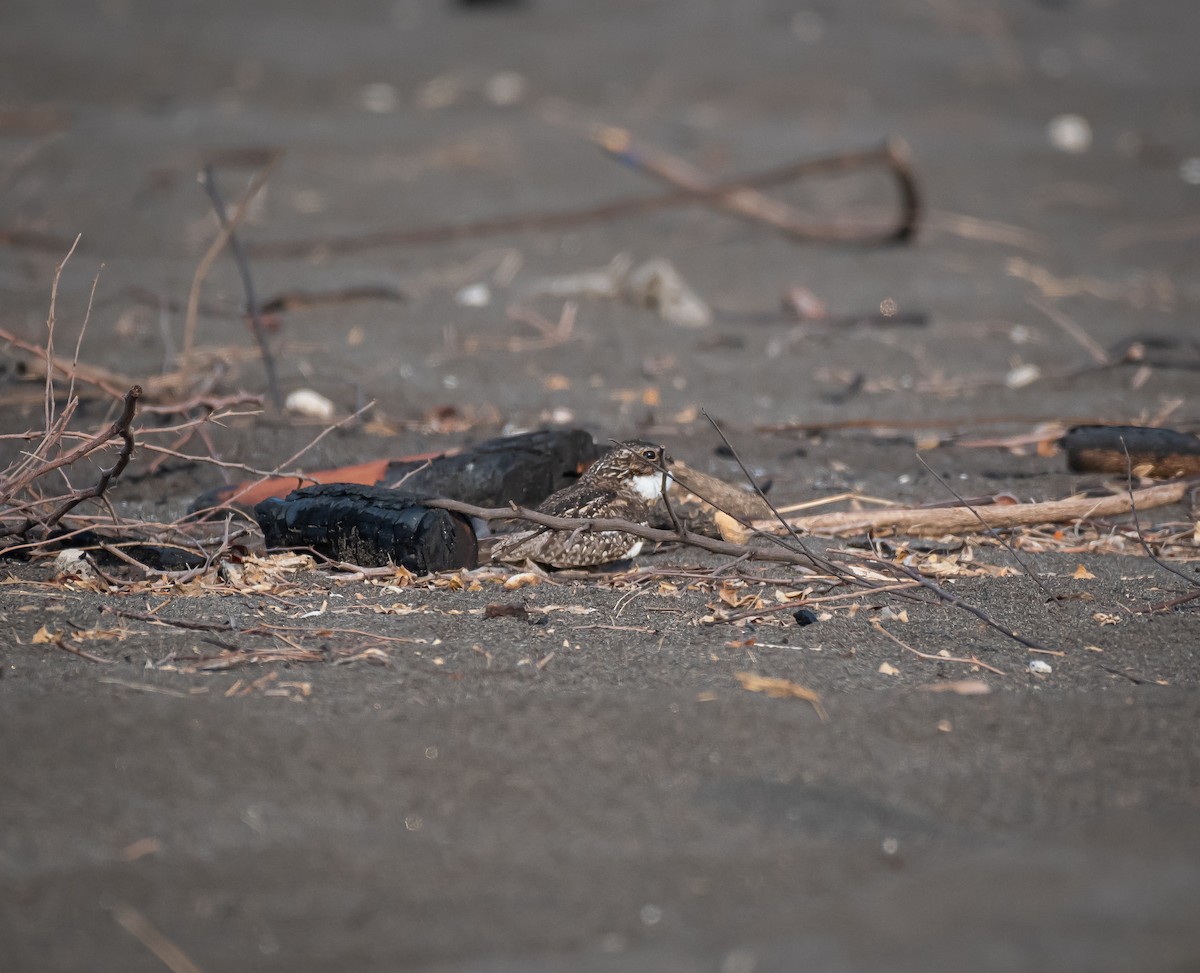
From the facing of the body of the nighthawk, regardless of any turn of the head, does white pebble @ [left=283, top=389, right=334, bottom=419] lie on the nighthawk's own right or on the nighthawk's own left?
on the nighthawk's own left

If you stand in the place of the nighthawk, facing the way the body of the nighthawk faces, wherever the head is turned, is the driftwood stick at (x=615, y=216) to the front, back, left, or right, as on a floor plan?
left

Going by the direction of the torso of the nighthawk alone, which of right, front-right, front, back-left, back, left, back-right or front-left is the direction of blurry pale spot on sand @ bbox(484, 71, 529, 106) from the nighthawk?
left

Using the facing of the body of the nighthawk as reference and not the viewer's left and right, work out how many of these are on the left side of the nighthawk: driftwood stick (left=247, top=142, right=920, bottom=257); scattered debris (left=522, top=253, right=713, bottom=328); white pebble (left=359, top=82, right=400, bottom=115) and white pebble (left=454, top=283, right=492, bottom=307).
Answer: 4

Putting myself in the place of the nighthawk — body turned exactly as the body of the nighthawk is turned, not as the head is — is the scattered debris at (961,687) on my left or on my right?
on my right

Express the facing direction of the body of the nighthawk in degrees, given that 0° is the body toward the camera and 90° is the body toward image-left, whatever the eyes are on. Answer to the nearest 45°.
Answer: approximately 270°

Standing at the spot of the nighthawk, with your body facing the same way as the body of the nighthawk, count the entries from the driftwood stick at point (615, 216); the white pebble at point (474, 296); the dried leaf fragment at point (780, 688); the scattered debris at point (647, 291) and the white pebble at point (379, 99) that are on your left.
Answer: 4

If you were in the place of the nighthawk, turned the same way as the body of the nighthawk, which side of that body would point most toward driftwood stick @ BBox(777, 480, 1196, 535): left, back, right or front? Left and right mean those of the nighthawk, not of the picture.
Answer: front

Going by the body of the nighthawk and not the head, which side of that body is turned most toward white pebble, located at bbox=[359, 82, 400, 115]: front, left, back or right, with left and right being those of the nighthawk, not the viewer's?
left
